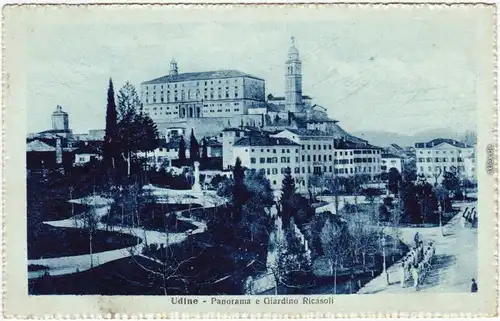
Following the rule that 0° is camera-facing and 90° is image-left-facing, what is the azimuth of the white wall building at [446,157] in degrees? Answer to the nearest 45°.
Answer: approximately 0°

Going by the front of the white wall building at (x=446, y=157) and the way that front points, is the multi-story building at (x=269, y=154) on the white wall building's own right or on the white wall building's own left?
on the white wall building's own right

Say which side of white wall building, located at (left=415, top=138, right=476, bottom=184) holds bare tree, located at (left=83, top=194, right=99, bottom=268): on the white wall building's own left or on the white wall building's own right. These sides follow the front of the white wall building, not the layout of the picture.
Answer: on the white wall building's own right
